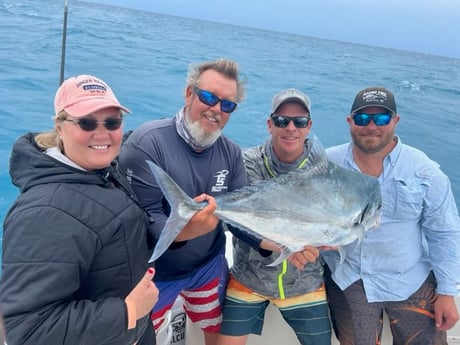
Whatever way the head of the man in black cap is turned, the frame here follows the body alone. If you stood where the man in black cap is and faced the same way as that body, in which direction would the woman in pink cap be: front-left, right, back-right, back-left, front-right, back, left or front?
front-right

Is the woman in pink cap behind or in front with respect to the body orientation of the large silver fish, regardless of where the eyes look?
behind

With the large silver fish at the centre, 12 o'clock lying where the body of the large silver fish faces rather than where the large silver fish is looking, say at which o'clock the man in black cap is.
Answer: The man in black cap is roughly at 11 o'clock from the large silver fish.

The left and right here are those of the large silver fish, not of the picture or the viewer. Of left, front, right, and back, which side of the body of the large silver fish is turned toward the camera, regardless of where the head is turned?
right

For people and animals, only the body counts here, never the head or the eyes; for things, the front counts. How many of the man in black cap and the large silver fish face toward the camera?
1

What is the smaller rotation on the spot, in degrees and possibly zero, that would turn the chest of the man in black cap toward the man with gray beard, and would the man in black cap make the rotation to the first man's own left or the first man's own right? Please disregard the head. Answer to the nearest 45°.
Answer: approximately 45° to the first man's own right

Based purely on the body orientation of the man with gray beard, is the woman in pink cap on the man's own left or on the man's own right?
on the man's own right

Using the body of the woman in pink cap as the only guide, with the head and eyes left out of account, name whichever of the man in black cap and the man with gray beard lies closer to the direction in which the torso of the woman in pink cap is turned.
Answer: the man in black cap

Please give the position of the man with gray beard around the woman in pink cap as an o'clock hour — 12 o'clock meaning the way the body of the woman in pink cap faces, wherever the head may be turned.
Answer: The man with gray beard is roughly at 9 o'clock from the woman in pink cap.
